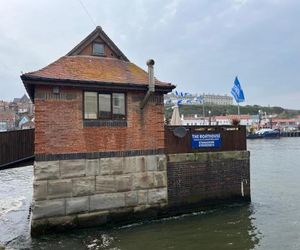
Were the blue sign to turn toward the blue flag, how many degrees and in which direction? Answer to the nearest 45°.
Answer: approximately 180°

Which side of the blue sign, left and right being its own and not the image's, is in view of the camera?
front
